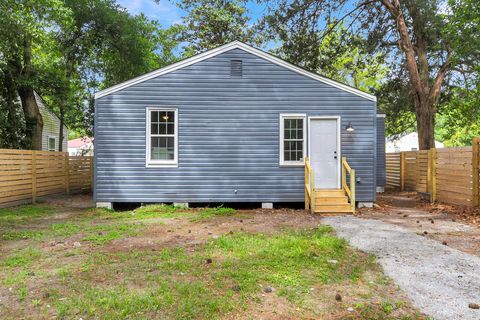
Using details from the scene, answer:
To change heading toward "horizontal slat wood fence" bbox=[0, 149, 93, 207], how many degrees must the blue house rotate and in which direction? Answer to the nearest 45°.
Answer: approximately 90° to its right

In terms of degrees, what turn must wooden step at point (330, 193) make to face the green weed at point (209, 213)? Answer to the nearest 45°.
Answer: approximately 45° to its right

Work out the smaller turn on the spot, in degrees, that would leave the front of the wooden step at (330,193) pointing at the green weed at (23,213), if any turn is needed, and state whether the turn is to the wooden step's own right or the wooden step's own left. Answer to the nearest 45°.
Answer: approximately 90° to the wooden step's own right

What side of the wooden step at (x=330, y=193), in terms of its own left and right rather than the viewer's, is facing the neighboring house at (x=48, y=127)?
right

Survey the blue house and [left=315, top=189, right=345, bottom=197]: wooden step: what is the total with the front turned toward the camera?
2

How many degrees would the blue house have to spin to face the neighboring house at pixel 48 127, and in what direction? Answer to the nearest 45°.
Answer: approximately 135° to its right

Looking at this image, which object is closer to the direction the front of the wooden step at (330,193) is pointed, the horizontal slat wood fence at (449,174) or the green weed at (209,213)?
the green weed

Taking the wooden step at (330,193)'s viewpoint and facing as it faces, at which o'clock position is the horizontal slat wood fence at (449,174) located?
The horizontal slat wood fence is roughly at 8 o'clock from the wooden step.

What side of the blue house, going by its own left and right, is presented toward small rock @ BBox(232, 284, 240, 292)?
front

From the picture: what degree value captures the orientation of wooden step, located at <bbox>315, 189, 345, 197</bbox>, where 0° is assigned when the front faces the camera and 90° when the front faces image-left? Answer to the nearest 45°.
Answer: approximately 0°
